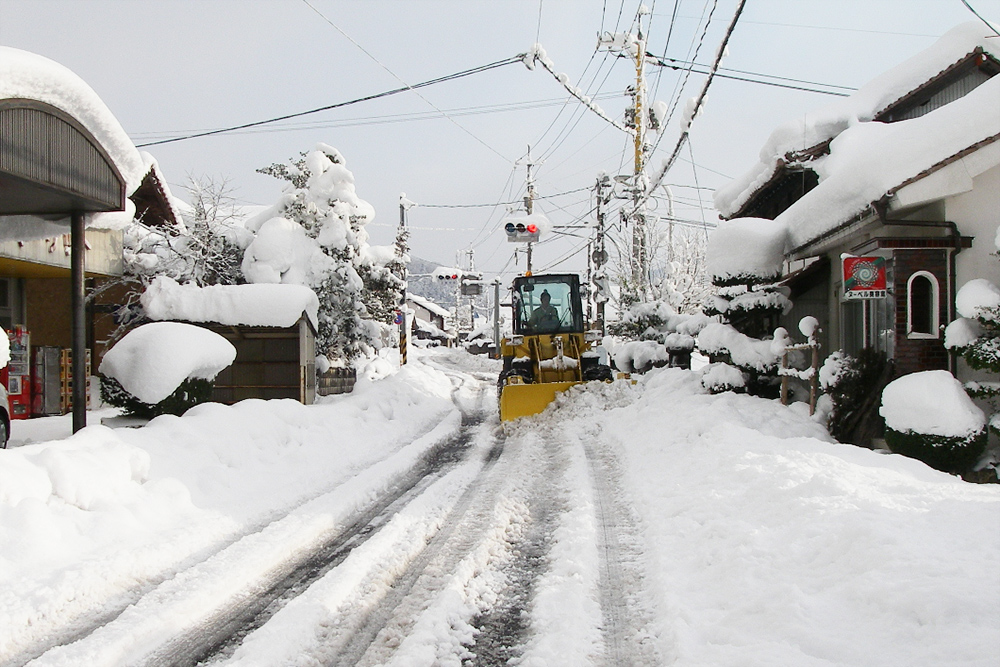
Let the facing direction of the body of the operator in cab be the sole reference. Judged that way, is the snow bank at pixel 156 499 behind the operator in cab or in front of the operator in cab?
in front

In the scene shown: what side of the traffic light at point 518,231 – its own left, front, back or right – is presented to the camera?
front

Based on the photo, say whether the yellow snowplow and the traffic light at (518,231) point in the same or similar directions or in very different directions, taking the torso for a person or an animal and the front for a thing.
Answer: same or similar directions

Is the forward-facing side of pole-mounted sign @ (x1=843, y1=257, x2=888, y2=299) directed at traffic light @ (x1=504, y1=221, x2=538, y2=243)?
no

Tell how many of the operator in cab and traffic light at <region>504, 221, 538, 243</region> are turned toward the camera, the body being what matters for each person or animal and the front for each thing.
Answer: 2

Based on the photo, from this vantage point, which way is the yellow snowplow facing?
toward the camera

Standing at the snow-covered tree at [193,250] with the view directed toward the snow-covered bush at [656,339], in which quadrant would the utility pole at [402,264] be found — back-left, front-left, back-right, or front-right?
front-left

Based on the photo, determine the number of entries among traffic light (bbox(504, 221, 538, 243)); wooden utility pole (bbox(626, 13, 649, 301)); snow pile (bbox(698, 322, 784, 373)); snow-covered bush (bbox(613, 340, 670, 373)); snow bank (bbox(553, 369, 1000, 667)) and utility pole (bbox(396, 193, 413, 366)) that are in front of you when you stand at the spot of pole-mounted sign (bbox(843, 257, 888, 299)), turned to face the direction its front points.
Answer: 1

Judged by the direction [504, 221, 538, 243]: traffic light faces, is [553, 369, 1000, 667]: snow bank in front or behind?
in front

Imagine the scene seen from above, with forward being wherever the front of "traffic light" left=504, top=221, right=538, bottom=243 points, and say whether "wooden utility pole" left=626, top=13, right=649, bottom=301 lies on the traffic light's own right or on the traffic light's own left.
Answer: on the traffic light's own left

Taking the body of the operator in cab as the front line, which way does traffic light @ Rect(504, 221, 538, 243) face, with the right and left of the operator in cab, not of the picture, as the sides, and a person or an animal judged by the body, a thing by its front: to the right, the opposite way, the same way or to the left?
the same way

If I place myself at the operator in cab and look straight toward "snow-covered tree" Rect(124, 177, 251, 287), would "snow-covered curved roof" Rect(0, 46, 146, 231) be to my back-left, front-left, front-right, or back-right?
front-left

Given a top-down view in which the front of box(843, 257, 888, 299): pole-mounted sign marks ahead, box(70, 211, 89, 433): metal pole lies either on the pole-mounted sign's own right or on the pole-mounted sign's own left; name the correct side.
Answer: on the pole-mounted sign's own right

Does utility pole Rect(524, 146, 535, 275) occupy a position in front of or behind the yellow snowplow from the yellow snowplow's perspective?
behind

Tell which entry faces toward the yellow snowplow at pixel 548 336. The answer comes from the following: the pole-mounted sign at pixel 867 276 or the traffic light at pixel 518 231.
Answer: the traffic light

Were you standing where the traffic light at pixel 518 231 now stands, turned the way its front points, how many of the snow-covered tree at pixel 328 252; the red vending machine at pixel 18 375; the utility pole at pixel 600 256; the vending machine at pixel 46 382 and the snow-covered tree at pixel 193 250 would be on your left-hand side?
1

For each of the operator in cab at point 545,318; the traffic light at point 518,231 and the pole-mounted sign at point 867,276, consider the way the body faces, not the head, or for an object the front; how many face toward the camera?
3

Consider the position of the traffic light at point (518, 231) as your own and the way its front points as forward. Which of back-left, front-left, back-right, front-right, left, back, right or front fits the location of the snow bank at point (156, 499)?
front

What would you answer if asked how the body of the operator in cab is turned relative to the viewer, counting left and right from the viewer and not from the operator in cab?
facing the viewer
